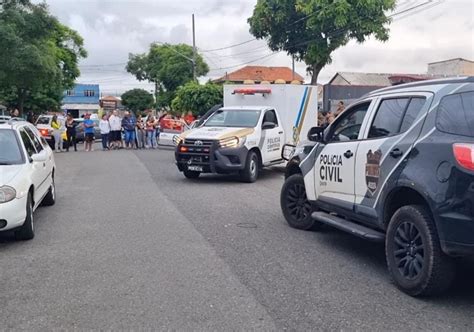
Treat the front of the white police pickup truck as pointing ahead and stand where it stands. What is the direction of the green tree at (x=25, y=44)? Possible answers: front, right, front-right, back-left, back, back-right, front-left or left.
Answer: right

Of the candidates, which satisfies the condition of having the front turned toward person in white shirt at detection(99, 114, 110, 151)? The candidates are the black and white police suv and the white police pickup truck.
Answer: the black and white police suv

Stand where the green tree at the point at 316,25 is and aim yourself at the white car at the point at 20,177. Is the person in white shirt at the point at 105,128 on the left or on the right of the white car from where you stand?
right

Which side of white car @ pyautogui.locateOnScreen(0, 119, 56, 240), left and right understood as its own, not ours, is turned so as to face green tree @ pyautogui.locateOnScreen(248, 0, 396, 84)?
back

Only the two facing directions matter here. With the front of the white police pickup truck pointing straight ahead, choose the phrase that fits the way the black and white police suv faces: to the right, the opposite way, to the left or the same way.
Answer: to the right

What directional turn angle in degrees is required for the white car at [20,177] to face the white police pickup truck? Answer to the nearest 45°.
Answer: approximately 180°

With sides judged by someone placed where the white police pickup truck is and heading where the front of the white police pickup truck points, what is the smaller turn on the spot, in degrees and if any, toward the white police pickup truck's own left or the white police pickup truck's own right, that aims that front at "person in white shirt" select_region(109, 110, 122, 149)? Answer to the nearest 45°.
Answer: approximately 90° to the white police pickup truck's own right

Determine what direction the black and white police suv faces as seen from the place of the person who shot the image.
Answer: facing away from the viewer and to the left of the viewer

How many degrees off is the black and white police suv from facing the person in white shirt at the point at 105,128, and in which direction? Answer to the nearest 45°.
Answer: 0° — it already faces them

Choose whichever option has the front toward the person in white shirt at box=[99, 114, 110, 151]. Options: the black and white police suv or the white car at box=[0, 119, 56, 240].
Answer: the black and white police suv

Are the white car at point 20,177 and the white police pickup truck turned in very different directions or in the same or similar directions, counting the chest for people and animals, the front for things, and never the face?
same or similar directions

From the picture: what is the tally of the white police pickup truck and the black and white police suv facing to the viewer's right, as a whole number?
0

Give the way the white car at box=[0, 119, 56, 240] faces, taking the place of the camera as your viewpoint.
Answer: facing the viewer and to the left of the viewer

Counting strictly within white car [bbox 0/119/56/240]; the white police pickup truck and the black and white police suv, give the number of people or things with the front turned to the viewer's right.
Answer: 0

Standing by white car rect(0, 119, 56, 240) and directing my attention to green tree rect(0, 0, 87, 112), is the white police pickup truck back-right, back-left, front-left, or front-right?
front-right

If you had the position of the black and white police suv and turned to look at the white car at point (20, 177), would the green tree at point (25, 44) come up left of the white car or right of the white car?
right
